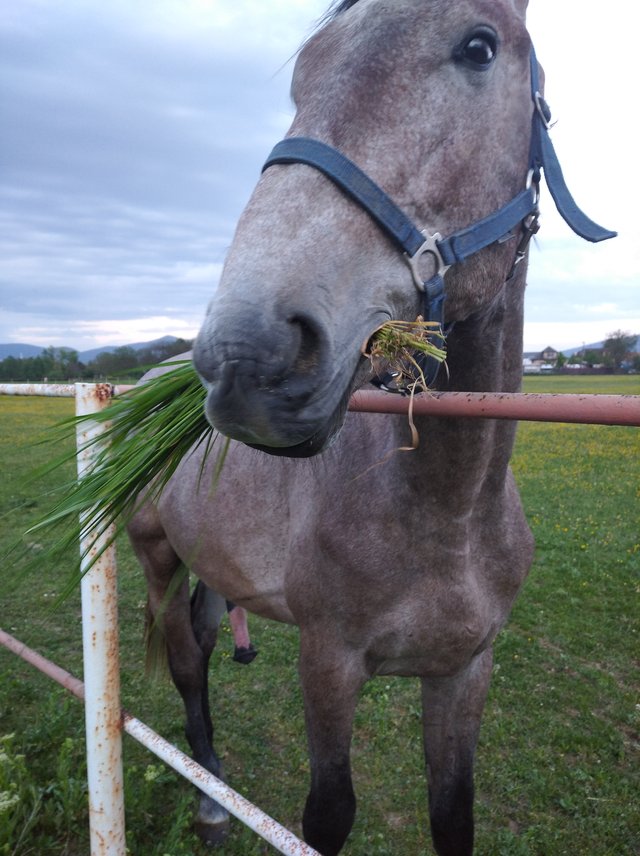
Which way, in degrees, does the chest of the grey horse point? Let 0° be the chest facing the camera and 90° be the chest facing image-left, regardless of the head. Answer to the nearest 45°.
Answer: approximately 315°
